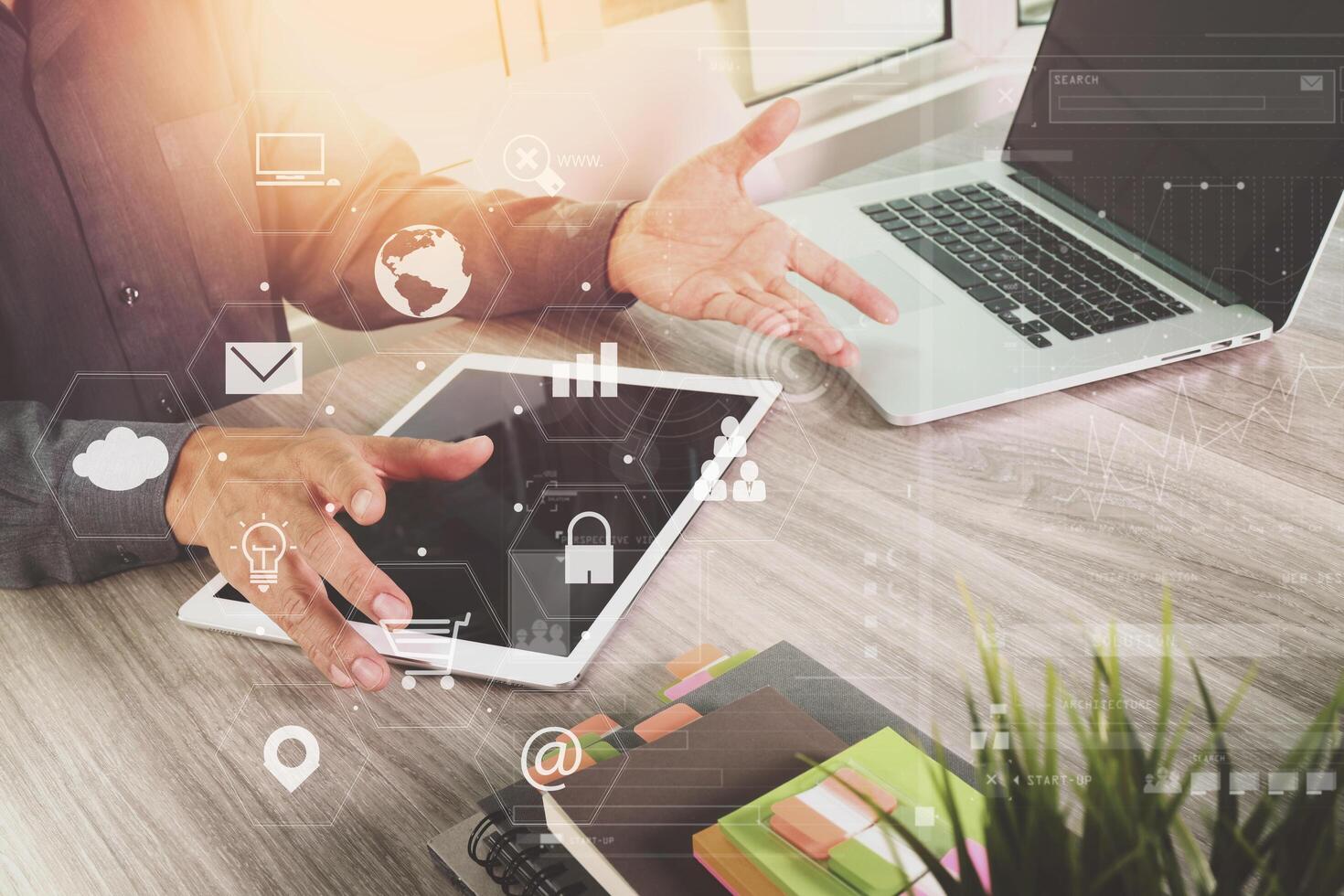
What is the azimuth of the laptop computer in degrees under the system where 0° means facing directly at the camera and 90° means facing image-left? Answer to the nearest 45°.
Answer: approximately 45°

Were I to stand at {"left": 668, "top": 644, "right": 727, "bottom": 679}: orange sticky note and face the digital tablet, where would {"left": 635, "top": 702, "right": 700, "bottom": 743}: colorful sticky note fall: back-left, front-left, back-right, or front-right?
back-left
